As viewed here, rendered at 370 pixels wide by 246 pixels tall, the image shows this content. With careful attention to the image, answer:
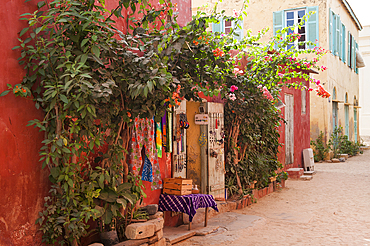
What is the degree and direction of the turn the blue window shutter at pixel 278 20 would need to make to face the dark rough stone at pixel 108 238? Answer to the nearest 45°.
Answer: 0° — it already faces it

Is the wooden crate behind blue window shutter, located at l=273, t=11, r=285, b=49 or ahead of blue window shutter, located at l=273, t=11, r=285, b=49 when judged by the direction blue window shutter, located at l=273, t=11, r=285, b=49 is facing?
ahead

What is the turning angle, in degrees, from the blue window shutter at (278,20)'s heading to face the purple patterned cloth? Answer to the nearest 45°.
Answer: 0° — it already faces it

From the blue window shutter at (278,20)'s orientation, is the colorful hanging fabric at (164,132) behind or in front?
in front

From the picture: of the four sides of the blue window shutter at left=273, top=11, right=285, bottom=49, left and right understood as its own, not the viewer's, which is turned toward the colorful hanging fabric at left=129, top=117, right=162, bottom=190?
front

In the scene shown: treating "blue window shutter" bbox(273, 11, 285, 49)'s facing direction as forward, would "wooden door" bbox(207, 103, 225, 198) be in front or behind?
in front

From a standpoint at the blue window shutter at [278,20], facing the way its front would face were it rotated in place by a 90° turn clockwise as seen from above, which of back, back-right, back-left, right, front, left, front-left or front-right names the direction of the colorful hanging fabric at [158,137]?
left

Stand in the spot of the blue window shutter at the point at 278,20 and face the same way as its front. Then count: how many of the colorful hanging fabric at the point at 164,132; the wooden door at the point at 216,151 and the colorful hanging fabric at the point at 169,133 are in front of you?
3

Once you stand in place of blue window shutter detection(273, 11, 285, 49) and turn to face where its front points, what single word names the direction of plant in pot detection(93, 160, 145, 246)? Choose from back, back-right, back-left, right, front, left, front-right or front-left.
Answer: front

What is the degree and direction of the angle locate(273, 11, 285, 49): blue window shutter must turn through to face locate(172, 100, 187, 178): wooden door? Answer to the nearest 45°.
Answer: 0° — it already faces it
